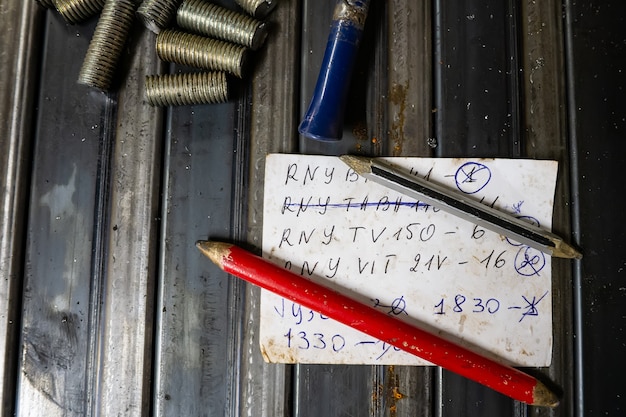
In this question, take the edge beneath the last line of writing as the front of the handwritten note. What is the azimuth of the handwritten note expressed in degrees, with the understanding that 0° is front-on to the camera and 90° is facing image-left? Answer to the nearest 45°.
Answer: approximately 0°

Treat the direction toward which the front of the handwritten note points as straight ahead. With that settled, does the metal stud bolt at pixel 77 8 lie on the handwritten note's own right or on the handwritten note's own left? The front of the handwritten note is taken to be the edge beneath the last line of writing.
on the handwritten note's own right
